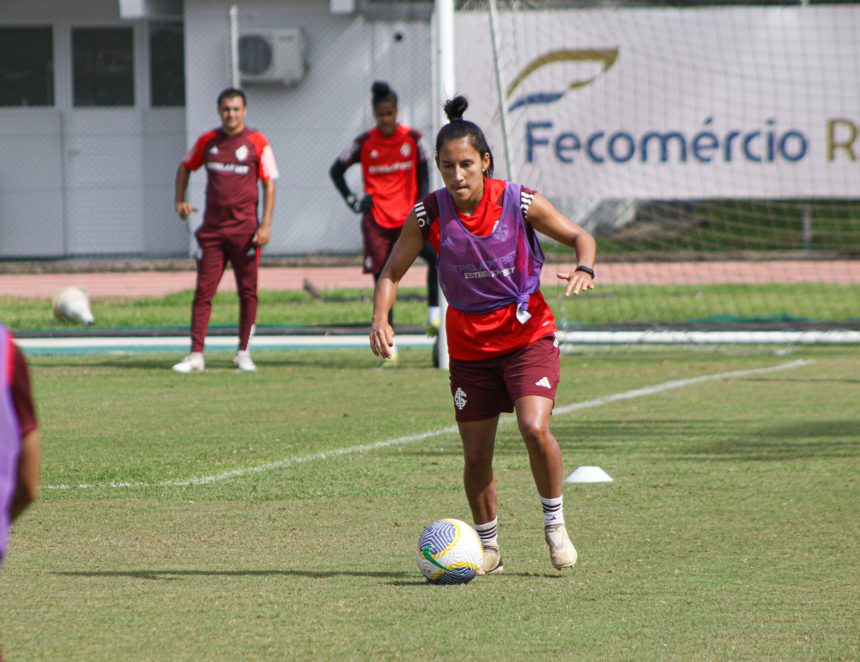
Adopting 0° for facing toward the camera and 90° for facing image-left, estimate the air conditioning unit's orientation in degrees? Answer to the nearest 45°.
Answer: approximately 0°

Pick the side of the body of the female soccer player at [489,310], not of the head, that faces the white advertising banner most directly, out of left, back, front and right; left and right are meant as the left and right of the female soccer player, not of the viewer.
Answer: back

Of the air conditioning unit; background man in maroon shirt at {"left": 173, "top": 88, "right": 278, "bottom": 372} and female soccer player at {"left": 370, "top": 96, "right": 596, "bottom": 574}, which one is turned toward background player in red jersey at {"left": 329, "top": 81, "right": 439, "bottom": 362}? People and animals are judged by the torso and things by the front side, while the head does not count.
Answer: the air conditioning unit

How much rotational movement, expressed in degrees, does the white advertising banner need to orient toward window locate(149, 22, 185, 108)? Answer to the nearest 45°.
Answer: approximately 135° to its right

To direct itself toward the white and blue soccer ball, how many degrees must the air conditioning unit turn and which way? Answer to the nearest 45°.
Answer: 0° — it already faces it

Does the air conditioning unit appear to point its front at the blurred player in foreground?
yes

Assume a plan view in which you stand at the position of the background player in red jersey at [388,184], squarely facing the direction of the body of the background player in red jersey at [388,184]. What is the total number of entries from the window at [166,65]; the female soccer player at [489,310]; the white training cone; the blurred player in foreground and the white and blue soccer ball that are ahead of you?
4

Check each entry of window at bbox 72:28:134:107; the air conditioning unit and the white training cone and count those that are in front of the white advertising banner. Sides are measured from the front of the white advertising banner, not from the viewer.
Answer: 1

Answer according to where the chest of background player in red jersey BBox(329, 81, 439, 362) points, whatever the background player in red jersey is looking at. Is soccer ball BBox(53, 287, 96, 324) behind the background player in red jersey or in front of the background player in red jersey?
behind

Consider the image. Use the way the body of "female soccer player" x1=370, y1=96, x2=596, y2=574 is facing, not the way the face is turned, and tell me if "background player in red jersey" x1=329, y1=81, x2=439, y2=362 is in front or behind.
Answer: behind
